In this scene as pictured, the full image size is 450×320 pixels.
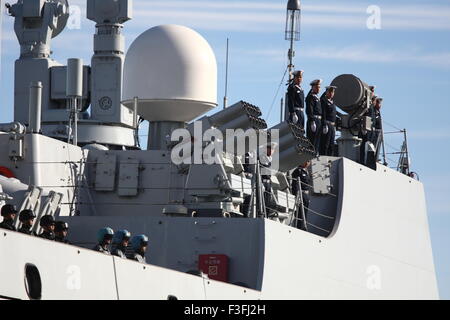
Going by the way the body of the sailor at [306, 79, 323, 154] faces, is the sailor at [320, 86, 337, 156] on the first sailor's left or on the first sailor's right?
on the first sailor's left

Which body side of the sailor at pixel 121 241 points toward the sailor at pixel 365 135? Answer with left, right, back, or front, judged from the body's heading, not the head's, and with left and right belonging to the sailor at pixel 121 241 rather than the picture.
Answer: left

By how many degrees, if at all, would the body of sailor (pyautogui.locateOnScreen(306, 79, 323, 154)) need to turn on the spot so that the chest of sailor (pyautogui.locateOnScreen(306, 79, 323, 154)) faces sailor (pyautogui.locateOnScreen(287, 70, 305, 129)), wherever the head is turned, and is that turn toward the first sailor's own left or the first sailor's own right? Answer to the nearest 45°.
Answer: approximately 90° to the first sailor's own right

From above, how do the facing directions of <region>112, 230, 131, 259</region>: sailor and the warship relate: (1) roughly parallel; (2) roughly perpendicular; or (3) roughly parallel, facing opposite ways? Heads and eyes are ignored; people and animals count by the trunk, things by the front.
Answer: roughly perpendicular
